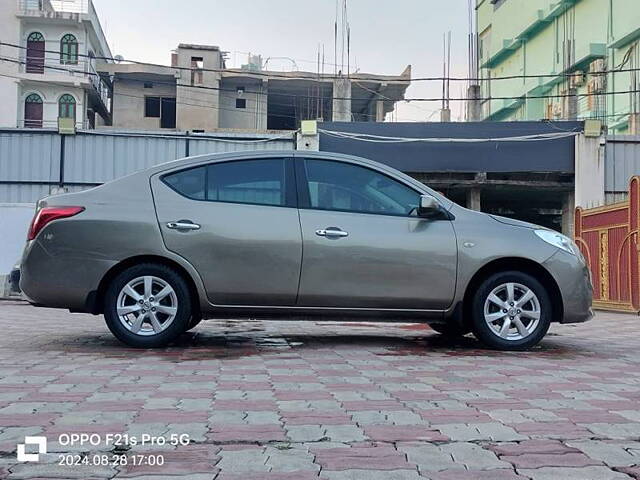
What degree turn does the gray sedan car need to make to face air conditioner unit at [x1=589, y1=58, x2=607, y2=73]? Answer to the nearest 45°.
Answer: approximately 45° to its left

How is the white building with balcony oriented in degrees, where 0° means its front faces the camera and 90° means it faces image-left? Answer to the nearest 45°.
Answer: approximately 0°

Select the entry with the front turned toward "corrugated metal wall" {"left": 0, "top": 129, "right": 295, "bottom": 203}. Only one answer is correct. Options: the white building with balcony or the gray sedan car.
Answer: the white building with balcony

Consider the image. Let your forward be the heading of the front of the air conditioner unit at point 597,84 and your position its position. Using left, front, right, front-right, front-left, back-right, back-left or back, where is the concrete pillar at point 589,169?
front-left

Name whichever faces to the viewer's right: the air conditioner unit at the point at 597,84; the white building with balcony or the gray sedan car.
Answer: the gray sedan car

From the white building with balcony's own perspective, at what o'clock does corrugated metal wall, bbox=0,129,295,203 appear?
The corrugated metal wall is roughly at 12 o'clock from the white building with balcony.

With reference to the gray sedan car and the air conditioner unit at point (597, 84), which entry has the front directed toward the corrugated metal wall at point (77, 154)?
the air conditioner unit

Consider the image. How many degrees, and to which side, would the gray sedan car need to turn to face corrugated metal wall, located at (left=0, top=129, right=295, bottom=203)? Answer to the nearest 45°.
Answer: approximately 135° to its left

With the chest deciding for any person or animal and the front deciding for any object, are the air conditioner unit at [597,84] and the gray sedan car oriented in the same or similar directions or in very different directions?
very different directions

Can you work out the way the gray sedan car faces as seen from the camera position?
facing to the right of the viewer

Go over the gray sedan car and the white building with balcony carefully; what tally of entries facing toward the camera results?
1

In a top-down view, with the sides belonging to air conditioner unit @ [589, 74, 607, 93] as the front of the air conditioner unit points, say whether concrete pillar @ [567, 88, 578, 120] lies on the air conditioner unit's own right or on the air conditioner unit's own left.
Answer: on the air conditioner unit's own right
